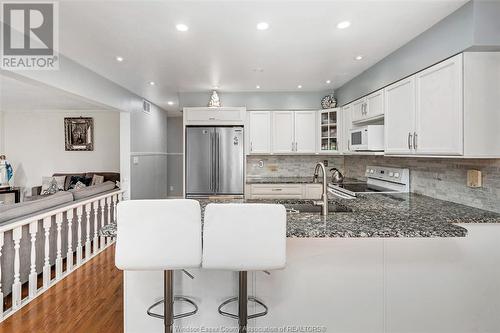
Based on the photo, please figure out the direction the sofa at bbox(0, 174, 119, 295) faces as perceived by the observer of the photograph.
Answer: facing away from the viewer and to the left of the viewer

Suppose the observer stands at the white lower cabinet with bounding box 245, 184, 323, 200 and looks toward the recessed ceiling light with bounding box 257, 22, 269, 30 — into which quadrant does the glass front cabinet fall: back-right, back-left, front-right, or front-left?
back-left

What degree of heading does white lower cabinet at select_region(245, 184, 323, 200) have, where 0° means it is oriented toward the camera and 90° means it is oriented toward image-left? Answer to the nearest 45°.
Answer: approximately 0°

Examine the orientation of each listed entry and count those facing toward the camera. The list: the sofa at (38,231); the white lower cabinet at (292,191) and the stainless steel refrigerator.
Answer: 2

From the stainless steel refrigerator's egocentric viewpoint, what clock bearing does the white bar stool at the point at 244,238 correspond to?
The white bar stool is roughly at 12 o'clock from the stainless steel refrigerator.

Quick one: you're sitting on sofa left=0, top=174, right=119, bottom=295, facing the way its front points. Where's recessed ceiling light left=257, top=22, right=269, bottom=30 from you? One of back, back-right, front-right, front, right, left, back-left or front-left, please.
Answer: back

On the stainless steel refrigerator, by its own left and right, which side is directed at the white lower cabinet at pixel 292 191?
left

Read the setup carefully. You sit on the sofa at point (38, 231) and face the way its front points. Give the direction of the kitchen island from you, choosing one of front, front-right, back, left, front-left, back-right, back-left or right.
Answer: back

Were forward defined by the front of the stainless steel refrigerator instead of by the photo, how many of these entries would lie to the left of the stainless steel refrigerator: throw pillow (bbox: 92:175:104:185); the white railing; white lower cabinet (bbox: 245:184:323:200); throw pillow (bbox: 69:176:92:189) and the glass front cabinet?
2

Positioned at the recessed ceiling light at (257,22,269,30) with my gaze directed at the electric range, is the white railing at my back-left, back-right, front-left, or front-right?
back-left

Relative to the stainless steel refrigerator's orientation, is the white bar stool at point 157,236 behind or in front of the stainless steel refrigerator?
in front

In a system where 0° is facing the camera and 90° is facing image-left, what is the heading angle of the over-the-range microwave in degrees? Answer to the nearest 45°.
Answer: approximately 45°

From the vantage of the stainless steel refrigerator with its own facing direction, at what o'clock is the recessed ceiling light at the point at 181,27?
The recessed ceiling light is roughly at 12 o'clock from the stainless steel refrigerator.

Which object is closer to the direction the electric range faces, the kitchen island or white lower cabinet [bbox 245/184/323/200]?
the kitchen island

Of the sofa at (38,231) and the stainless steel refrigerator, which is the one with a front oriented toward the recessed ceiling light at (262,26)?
the stainless steel refrigerator

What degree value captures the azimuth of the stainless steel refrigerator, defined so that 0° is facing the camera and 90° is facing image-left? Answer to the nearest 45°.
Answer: approximately 0°

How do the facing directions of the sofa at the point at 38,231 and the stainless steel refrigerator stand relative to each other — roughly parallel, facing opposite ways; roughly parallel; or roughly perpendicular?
roughly perpendicular
